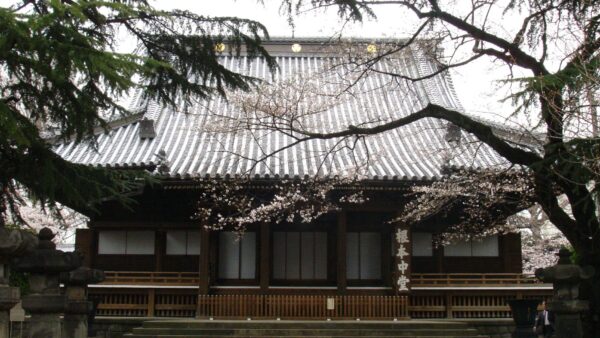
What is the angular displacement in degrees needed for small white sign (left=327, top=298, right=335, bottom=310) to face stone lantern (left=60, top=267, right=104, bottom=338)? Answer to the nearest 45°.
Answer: approximately 45° to its right

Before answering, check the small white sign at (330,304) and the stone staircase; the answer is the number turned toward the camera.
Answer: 2

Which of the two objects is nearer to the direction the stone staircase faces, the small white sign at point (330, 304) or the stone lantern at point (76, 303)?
the stone lantern

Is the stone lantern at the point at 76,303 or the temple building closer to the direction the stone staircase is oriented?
the stone lantern

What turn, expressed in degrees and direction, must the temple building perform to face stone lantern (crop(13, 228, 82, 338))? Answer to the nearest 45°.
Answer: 0° — it already faces it

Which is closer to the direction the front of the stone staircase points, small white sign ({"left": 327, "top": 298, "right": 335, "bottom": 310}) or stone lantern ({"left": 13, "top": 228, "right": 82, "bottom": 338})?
the stone lantern

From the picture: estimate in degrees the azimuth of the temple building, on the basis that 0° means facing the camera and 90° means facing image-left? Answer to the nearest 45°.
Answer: approximately 0°

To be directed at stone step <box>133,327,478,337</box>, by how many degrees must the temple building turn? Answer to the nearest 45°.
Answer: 0° — it already faces it

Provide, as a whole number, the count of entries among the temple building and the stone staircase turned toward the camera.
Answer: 2
